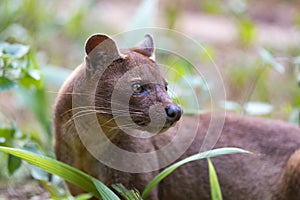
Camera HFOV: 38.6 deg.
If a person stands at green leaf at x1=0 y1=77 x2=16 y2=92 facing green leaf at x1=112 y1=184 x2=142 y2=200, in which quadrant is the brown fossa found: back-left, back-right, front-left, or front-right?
front-left

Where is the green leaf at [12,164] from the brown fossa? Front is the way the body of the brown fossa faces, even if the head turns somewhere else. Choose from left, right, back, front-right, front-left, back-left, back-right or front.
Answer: front

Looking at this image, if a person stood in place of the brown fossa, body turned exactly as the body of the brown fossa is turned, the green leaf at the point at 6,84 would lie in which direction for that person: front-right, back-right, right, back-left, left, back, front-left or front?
front

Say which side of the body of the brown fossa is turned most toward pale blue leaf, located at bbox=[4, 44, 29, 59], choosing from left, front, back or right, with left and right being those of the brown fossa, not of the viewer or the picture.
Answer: front

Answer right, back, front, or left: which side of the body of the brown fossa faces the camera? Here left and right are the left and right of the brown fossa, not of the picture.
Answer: left
